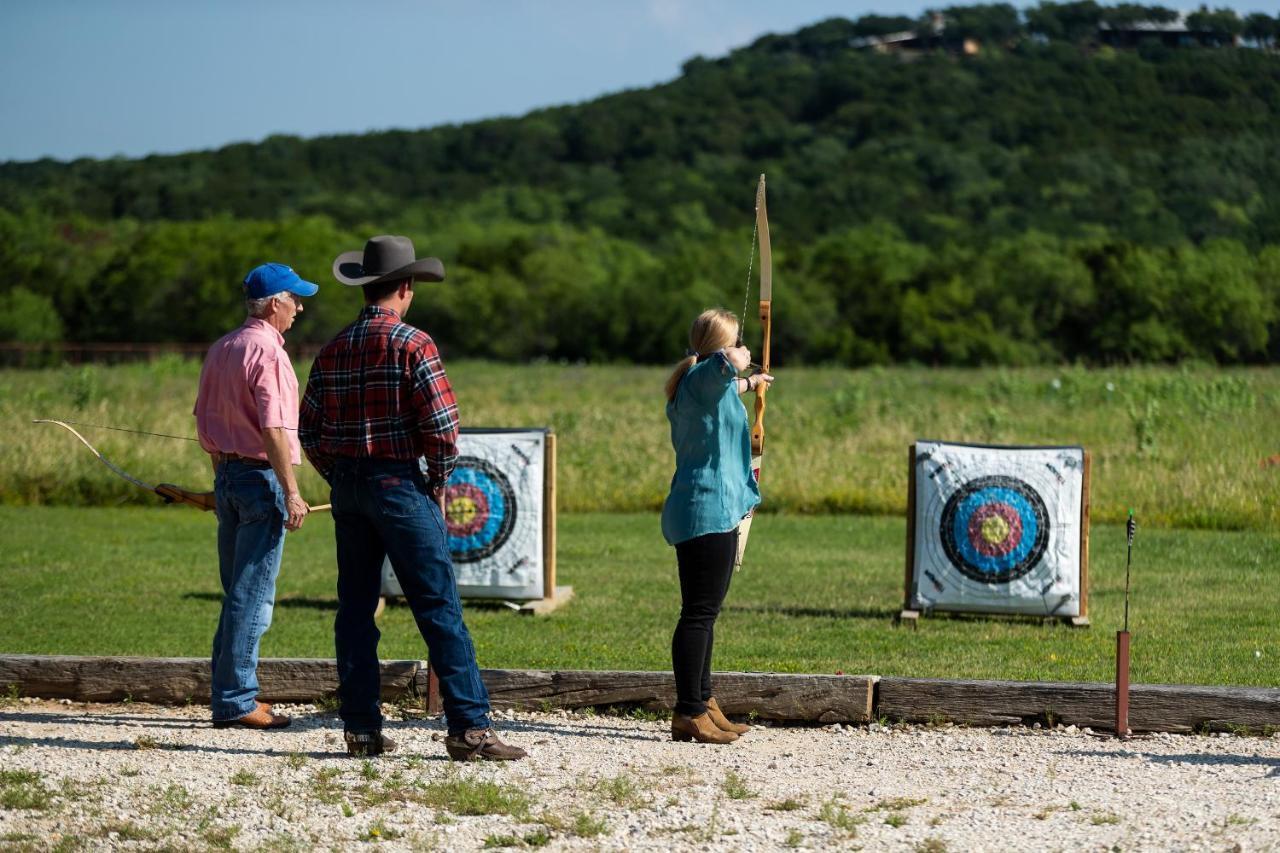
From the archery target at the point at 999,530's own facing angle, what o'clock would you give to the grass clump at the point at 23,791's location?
The grass clump is roughly at 1 o'clock from the archery target.

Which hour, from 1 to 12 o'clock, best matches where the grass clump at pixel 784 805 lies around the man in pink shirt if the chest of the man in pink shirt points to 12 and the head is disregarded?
The grass clump is roughly at 3 o'clock from the man in pink shirt.

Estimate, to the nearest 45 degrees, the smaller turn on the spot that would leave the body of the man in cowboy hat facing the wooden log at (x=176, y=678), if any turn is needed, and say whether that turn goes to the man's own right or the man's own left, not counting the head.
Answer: approximately 90° to the man's own left

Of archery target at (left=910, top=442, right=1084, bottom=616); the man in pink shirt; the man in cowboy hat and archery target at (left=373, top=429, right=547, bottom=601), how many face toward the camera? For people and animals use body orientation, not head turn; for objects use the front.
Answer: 2

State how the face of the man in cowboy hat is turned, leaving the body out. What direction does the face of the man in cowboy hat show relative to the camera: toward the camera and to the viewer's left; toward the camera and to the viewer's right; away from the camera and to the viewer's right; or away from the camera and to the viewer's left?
away from the camera and to the viewer's right

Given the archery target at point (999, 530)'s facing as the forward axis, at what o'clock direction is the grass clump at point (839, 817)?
The grass clump is roughly at 12 o'clock from the archery target.

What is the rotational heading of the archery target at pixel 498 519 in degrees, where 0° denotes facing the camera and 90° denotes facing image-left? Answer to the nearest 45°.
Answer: approximately 0°

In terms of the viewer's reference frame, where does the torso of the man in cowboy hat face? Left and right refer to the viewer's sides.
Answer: facing away from the viewer and to the right of the viewer
